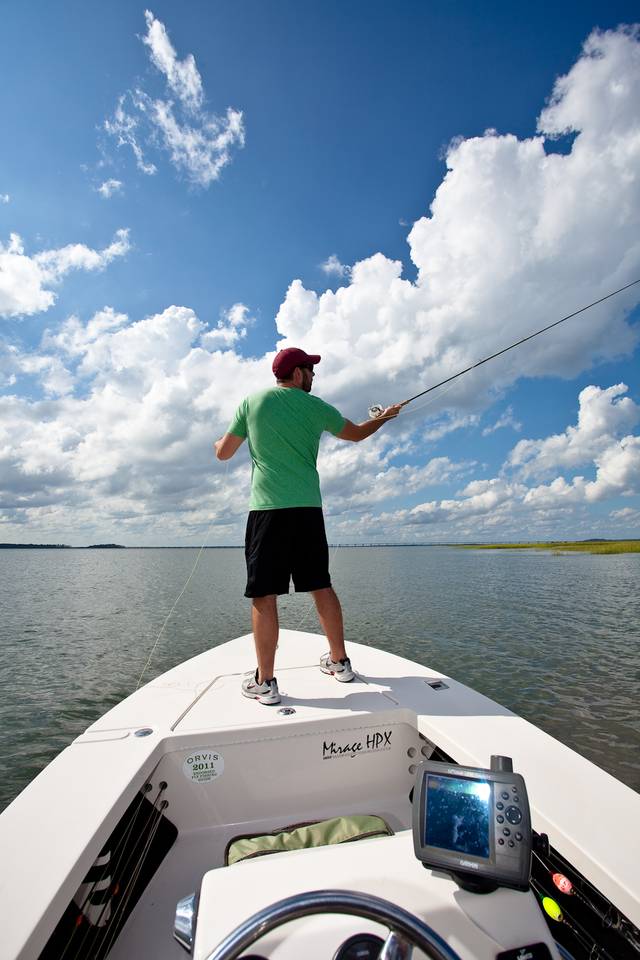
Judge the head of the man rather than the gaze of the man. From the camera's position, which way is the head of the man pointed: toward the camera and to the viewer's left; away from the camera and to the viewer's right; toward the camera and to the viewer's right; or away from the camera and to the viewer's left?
away from the camera and to the viewer's right

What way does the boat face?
away from the camera
